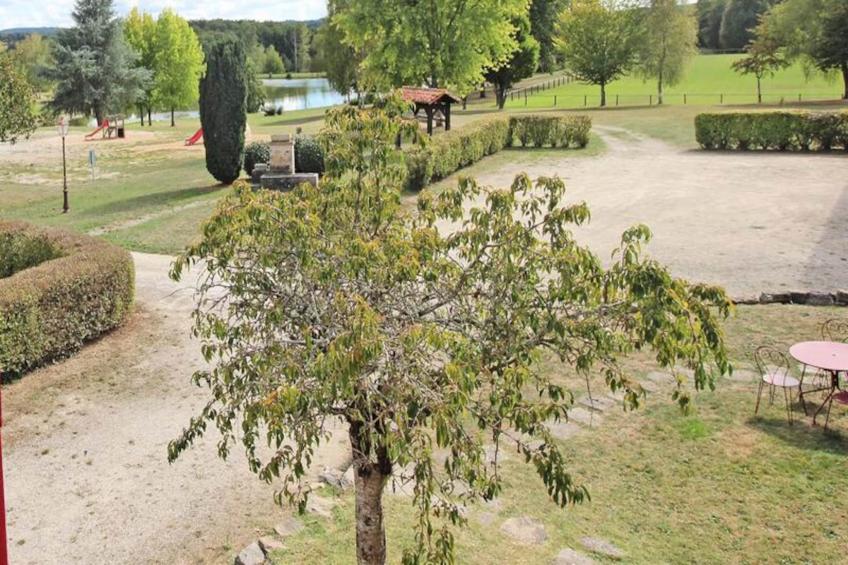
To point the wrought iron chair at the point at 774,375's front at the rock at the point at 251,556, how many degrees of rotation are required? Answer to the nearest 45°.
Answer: approximately 180°

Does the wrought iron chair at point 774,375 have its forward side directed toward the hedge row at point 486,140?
no

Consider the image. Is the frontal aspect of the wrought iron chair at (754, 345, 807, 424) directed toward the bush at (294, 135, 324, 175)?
no

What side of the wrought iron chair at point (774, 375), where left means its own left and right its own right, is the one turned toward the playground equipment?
left

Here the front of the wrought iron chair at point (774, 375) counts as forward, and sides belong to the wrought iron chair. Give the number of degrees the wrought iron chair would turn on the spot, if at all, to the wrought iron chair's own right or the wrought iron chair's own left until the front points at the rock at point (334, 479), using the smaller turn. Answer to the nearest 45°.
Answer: approximately 180°

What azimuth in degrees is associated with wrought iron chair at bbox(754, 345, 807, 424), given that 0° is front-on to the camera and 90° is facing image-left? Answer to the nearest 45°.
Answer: approximately 225°

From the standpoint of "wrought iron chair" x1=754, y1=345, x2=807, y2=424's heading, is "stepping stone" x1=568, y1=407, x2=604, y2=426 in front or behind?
behind

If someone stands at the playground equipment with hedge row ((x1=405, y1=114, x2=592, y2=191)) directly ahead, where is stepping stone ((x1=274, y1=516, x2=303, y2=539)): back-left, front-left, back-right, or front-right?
front-right

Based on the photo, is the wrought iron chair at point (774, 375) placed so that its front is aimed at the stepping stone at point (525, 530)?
no

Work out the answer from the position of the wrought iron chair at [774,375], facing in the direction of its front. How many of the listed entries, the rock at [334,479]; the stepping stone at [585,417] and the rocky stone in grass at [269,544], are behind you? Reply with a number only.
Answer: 3

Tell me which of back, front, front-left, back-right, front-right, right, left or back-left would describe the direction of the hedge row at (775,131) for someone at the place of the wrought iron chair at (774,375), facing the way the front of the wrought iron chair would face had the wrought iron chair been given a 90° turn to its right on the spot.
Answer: back-left

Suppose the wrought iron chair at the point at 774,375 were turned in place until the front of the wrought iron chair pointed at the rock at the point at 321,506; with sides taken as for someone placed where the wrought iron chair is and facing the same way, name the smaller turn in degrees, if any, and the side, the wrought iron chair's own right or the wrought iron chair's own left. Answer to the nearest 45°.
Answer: approximately 180°

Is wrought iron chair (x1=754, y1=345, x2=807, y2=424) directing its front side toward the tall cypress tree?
no

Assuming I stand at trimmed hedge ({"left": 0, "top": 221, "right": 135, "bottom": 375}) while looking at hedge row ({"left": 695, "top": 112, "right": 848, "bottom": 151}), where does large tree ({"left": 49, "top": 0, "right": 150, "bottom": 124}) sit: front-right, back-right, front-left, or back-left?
front-left

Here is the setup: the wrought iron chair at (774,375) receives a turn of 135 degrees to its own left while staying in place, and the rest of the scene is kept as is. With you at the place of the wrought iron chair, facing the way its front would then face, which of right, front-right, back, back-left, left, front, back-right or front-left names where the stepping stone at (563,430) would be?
front-left

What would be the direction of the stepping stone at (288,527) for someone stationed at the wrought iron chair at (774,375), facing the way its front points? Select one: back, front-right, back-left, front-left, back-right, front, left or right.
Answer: back

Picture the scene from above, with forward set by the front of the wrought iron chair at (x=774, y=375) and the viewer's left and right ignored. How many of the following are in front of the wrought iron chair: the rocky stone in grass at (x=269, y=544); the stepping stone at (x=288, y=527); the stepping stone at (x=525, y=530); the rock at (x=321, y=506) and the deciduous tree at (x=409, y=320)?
0
